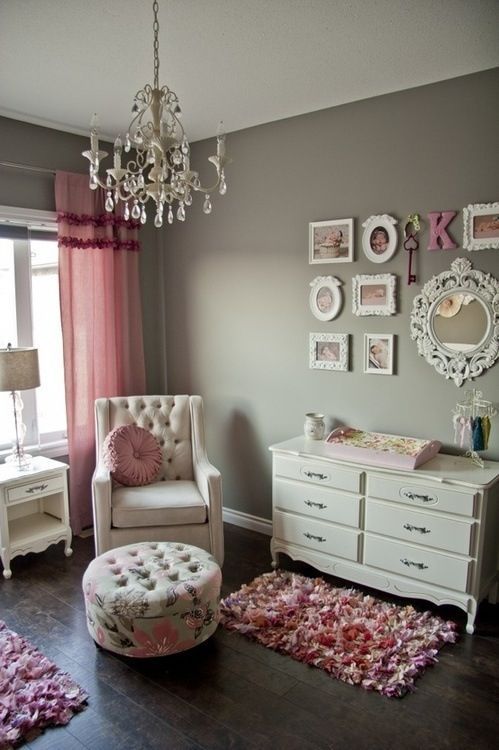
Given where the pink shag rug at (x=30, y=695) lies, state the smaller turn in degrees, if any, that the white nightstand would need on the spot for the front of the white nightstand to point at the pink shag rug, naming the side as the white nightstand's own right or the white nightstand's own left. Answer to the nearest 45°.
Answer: approximately 45° to the white nightstand's own right

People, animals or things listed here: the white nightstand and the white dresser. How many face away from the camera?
0

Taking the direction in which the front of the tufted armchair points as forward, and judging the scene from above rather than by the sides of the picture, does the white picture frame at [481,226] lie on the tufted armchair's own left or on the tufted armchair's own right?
on the tufted armchair's own left

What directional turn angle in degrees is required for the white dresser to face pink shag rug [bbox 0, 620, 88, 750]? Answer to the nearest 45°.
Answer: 0° — it already faces it

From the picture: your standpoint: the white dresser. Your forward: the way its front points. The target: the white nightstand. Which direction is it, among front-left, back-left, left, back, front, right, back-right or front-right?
front-right

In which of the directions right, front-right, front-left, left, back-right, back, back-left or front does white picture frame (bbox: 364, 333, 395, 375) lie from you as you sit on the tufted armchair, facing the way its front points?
left

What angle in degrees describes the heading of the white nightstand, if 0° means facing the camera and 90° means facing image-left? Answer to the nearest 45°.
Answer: approximately 315°

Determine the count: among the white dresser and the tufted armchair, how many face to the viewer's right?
0

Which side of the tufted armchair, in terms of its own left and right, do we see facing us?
front

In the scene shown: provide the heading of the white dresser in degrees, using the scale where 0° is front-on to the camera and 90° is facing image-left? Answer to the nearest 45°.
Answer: approximately 45°
